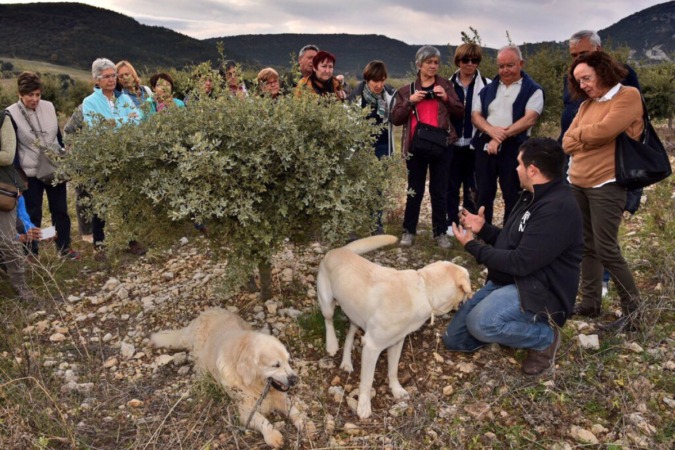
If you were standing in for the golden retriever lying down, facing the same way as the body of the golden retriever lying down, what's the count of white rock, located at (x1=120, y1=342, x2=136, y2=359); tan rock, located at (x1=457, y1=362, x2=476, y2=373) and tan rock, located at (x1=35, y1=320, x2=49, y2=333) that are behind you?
2

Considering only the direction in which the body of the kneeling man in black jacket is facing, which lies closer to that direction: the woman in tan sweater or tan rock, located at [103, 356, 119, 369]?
the tan rock

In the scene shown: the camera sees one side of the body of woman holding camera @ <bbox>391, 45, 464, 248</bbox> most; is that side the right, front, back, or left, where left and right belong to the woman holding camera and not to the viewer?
front

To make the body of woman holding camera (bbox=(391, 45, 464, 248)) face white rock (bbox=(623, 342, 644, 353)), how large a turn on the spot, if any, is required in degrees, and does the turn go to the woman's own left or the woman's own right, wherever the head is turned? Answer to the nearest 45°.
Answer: approximately 45° to the woman's own left

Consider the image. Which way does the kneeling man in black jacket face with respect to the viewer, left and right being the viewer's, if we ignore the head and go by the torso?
facing to the left of the viewer

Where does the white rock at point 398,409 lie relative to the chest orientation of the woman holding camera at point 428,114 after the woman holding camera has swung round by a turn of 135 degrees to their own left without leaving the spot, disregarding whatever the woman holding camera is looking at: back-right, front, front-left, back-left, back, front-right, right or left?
back-right

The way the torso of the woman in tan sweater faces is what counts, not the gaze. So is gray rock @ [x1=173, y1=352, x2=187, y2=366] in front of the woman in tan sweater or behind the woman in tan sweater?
in front

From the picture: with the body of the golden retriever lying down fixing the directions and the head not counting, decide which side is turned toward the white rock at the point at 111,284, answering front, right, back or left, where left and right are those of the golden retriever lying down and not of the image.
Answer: back

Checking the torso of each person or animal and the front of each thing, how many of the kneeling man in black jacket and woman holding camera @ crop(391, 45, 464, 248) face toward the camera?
1

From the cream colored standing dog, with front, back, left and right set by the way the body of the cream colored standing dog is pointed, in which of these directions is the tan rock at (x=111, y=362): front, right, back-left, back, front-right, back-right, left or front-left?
back-right

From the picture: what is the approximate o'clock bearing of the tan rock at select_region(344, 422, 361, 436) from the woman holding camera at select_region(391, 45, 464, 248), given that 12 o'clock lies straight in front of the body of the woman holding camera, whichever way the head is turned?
The tan rock is roughly at 12 o'clock from the woman holding camera.

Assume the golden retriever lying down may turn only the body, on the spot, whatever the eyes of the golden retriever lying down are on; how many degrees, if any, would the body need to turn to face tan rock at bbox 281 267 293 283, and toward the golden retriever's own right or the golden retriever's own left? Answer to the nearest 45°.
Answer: approximately 135° to the golden retriever's own left

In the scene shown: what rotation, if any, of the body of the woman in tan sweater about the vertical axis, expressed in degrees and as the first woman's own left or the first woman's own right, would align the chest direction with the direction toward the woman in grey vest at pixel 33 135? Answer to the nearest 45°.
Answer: approximately 45° to the first woman's own right

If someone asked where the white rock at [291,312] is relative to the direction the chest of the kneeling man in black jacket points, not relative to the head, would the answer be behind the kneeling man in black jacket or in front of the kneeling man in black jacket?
in front

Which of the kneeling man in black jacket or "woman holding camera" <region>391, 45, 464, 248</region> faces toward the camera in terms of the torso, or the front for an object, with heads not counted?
the woman holding camera

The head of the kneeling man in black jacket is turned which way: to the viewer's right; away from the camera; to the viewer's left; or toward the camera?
to the viewer's left

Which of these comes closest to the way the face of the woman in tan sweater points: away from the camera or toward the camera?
toward the camera

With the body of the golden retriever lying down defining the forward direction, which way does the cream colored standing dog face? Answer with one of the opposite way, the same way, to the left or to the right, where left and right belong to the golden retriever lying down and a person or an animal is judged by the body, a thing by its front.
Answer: the same way

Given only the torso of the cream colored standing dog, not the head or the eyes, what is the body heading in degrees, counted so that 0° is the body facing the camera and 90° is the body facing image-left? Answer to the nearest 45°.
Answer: approximately 315°

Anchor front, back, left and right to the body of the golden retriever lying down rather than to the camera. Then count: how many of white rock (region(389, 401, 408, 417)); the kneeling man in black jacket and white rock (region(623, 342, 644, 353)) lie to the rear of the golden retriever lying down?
0

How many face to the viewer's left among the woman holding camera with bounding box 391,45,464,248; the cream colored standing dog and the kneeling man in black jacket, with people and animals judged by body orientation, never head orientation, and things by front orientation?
1

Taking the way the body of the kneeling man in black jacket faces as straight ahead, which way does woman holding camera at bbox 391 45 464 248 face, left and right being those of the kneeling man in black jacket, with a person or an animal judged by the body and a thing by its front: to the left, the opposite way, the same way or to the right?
to the left
